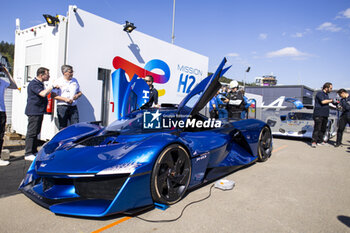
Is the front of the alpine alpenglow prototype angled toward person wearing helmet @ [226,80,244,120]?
no

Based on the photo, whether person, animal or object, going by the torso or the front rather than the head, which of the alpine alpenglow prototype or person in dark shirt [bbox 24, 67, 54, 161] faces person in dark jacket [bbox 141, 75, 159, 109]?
person in dark shirt [bbox 24, 67, 54, 161]

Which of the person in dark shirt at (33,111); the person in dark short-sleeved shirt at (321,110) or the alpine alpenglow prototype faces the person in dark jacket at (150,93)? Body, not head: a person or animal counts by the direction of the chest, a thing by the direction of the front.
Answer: the person in dark shirt at (33,111)

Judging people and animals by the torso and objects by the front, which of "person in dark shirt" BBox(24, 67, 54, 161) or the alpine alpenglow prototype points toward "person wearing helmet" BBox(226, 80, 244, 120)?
the person in dark shirt

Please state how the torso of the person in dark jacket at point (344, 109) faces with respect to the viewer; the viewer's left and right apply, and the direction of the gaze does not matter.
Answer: facing to the left of the viewer

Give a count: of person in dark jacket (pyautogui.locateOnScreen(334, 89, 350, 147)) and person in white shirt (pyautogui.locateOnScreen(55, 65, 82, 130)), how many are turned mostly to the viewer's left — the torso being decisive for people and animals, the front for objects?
1

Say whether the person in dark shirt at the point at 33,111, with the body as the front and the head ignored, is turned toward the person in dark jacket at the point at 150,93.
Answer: yes

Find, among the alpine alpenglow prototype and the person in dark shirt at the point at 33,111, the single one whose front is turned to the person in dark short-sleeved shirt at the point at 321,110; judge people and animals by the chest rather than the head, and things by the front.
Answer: the person in dark shirt at the point at 33,111

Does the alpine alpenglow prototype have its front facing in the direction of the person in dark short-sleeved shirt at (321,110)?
no

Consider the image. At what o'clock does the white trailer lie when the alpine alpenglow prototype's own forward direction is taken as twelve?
The white trailer is roughly at 4 o'clock from the alpine alpenglow prototype.

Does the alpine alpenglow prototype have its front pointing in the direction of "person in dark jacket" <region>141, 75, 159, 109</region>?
no

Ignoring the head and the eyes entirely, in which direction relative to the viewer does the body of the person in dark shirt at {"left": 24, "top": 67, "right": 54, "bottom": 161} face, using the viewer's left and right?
facing to the right of the viewer
